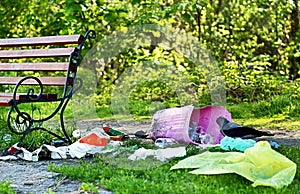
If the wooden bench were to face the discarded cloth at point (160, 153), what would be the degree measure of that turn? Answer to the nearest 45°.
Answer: approximately 90° to its left

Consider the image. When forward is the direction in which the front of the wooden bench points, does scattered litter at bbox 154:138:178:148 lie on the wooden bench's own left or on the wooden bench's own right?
on the wooden bench's own left

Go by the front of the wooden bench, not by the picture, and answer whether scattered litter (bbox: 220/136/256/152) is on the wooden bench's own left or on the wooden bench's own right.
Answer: on the wooden bench's own left

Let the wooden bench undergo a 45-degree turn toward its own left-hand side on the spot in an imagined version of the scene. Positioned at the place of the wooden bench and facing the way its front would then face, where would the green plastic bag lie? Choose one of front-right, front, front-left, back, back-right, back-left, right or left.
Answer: front-left

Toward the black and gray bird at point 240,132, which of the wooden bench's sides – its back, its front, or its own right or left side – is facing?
left

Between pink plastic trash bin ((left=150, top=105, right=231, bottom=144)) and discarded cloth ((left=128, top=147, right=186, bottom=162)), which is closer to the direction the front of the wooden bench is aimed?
the discarded cloth
